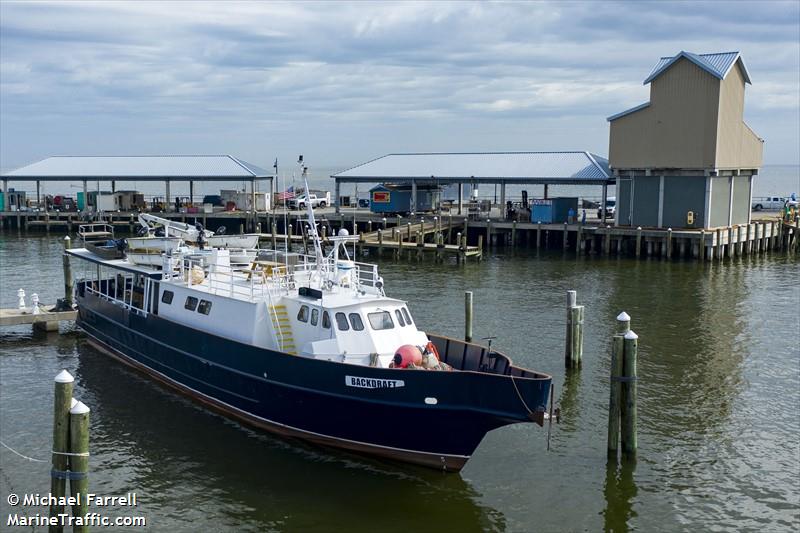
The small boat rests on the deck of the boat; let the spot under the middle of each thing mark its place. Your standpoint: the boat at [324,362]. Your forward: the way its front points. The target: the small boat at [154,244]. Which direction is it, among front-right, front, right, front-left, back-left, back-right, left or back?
back

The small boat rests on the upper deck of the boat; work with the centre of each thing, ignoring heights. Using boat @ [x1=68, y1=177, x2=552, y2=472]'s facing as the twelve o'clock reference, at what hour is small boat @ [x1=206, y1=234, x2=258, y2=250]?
The small boat is roughly at 7 o'clock from the boat.

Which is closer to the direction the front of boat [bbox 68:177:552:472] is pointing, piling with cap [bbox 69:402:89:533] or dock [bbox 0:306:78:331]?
the piling with cap

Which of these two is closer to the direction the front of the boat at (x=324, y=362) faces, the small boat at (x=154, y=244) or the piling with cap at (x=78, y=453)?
the piling with cap

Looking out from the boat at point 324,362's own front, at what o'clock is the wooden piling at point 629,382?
The wooden piling is roughly at 11 o'clock from the boat.

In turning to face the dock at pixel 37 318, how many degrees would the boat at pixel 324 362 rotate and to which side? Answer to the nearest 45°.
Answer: approximately 180°

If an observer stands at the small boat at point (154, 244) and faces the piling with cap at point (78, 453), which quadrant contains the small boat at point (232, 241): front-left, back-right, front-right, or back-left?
back-left

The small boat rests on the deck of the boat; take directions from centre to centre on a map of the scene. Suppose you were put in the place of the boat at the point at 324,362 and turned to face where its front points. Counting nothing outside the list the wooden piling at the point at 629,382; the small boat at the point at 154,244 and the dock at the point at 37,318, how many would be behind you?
2

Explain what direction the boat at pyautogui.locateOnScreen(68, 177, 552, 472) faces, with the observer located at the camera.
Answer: facing the viewer and to the right of the viewer

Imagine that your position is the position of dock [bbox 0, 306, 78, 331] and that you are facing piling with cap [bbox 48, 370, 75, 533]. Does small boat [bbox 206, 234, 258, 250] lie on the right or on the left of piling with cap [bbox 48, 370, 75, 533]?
left

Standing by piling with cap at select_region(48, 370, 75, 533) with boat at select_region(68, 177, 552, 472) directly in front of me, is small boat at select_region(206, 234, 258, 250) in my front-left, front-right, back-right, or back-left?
front-left

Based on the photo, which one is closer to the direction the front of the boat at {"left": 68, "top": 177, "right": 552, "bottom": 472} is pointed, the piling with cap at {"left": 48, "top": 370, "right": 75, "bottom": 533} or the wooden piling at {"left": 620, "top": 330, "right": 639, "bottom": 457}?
the wooden piling

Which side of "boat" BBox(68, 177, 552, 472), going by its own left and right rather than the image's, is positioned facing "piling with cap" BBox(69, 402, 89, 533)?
right

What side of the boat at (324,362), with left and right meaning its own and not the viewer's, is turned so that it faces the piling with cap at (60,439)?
right
